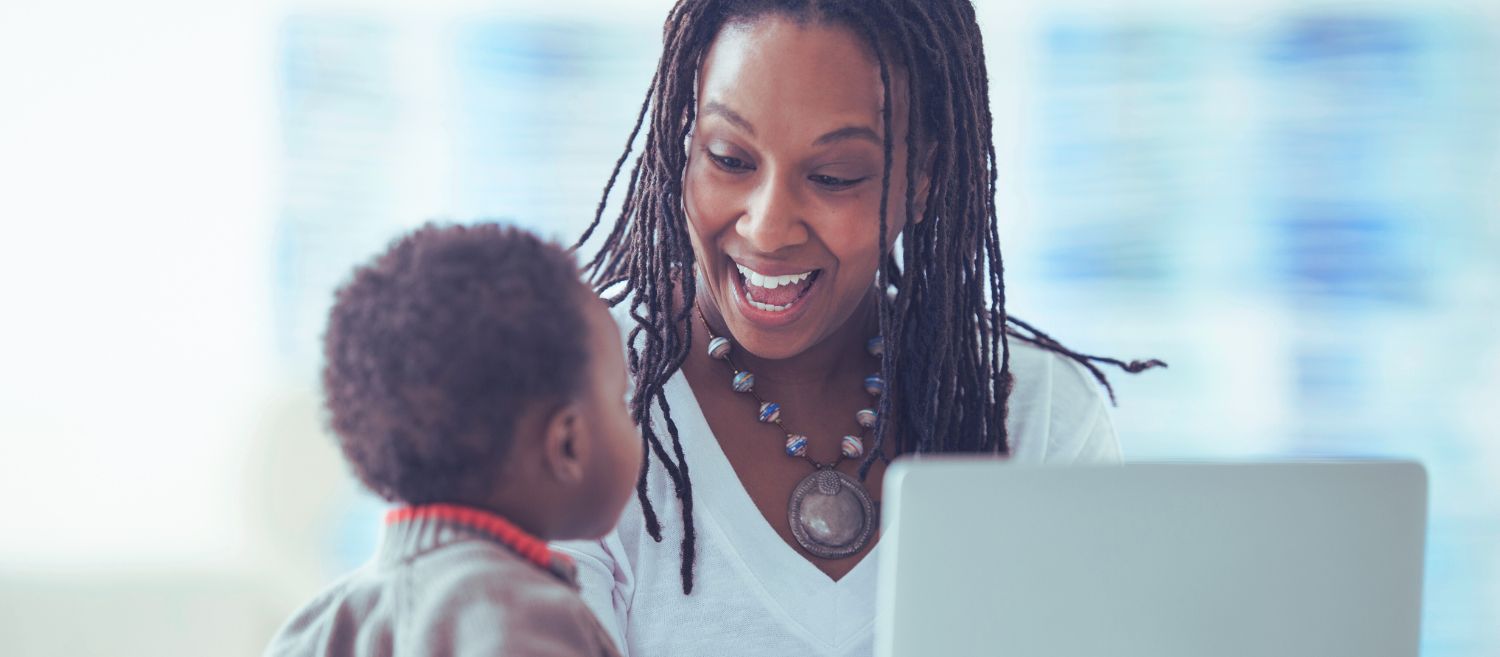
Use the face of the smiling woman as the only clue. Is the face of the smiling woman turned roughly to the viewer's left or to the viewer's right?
to the viewer's left

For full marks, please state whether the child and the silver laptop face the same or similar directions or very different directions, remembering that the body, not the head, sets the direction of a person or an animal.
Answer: same or similar directions

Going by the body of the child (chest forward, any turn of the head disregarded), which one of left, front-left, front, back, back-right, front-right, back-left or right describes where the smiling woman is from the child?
front

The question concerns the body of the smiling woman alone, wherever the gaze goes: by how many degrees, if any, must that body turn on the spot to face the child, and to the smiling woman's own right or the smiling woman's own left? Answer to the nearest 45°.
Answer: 0° — they already face them

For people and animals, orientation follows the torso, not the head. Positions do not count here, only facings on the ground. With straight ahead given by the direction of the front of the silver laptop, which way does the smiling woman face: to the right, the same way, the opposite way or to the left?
the opposite way

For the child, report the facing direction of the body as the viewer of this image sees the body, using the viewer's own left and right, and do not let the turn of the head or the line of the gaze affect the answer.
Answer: facing away from the viewer and to the right of the viewer

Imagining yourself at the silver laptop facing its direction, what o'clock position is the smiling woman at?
The smiling woman is roughly at 11 o'clock from the silver laptop.

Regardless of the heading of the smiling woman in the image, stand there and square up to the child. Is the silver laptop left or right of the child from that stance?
left

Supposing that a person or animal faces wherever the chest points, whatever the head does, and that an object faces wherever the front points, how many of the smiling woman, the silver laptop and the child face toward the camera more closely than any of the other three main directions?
1

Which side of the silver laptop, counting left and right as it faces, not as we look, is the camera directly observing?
back

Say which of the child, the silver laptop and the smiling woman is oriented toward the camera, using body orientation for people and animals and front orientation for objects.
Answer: the smiling woman

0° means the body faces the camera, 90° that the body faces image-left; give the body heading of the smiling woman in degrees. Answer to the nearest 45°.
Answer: approximately 0°

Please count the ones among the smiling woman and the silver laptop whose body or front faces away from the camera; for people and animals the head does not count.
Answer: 1

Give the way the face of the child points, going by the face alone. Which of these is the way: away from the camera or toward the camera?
away from the camera

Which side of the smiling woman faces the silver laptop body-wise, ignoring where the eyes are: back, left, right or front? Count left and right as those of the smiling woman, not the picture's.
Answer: front
